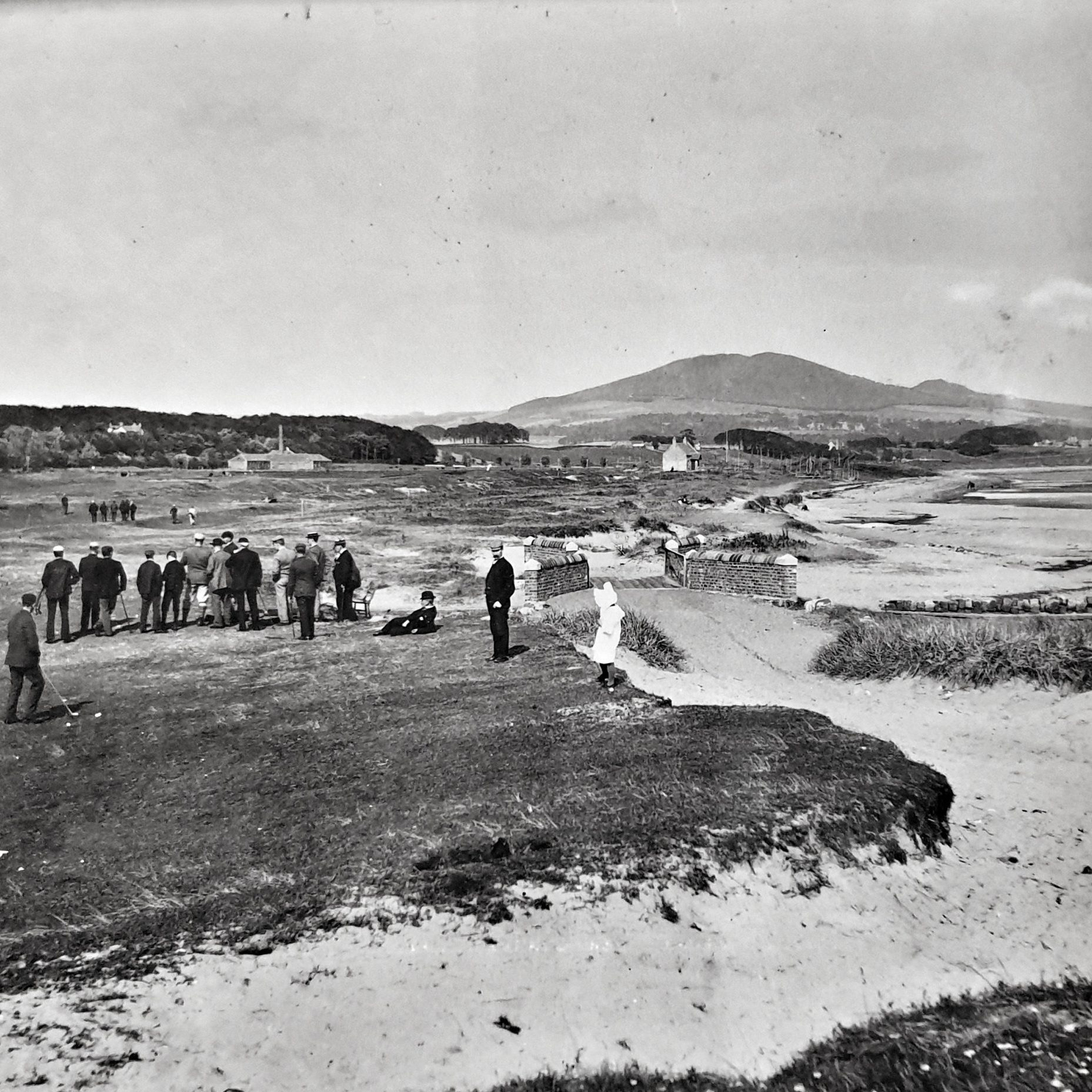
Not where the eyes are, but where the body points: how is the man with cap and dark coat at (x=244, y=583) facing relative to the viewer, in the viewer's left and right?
facing away from the viewer

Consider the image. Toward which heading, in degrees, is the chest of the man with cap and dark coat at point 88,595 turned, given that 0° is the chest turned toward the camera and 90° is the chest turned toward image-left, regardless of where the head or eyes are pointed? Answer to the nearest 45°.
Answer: approximately 180°

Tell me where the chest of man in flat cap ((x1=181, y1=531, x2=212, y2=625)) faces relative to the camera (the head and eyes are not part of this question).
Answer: away from the camera

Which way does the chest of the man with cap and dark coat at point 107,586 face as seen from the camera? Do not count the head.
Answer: away from the camera

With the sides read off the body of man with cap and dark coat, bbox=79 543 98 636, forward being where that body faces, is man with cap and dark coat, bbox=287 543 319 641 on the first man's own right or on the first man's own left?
on the first man's own right

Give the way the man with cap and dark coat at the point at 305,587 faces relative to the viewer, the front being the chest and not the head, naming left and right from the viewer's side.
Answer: facing away from the viewer

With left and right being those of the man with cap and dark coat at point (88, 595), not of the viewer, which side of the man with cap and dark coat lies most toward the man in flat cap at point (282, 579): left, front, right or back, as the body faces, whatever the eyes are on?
right
